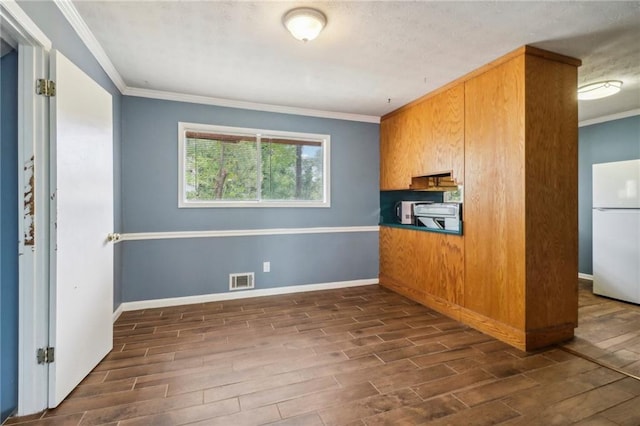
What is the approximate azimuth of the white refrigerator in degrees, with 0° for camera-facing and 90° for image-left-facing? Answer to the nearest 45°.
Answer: approximately 45°
